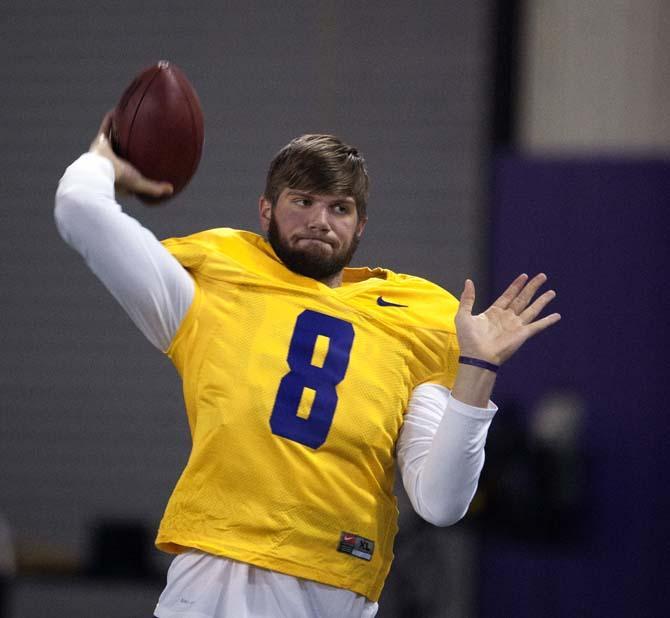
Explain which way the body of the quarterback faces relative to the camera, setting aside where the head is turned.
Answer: toward the camera
